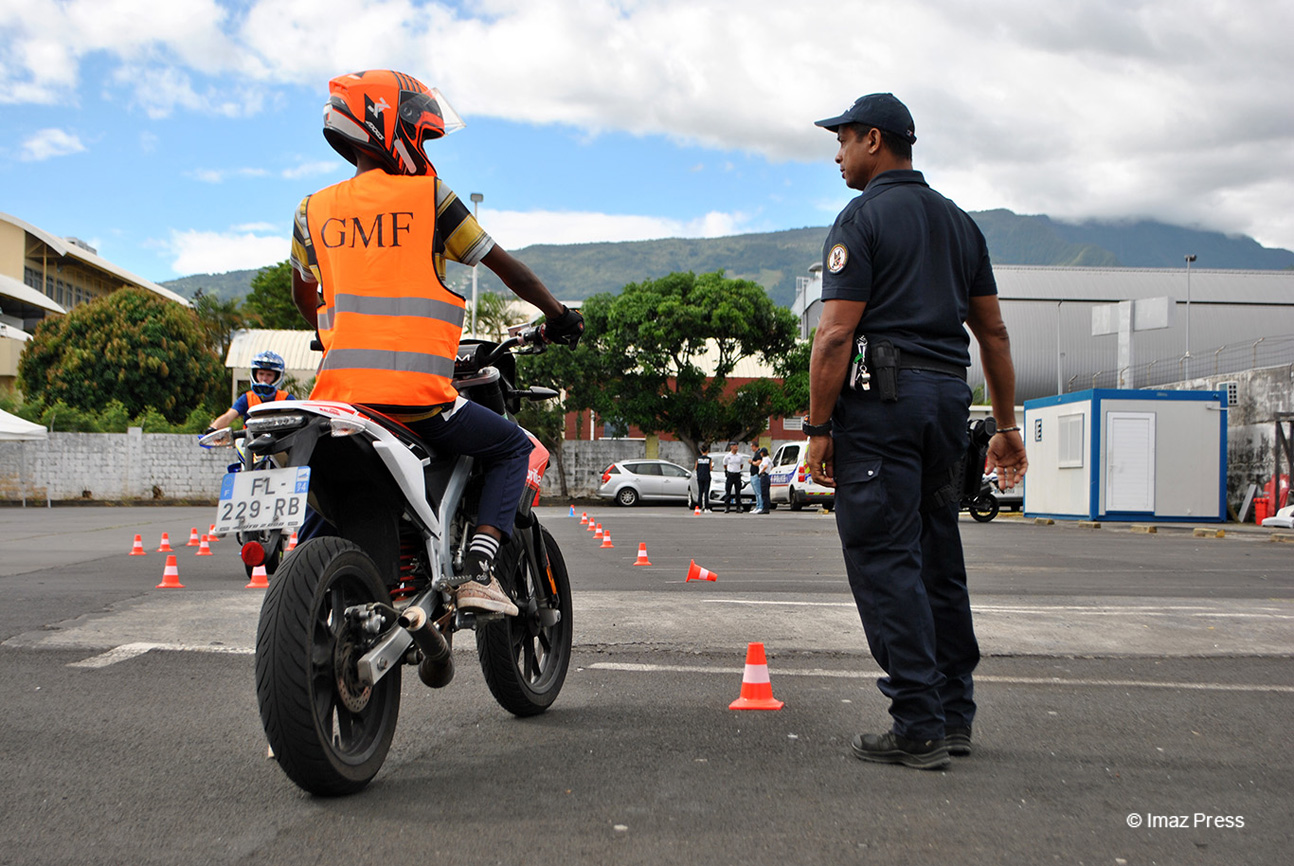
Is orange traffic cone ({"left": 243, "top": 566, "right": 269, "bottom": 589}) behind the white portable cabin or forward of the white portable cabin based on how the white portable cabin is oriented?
forward

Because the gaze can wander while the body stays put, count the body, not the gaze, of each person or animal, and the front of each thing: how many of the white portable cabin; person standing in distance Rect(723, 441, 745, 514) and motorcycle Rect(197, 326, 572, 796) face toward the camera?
2

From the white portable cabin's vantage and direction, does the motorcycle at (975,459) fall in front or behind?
in front

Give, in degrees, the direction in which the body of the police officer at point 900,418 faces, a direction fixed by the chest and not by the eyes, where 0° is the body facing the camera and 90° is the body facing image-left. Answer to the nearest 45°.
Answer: approximately 135°

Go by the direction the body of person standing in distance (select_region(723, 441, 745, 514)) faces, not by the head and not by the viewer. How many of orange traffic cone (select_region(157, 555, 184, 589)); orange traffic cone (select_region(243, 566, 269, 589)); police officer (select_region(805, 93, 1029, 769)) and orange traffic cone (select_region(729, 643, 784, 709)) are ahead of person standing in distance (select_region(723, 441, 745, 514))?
4

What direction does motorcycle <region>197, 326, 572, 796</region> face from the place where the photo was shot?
facing away from the viewer and to the right of the viewer

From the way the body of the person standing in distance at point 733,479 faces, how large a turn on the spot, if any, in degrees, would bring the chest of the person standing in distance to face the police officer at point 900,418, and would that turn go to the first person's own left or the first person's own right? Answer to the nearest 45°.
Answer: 0° — they already face them

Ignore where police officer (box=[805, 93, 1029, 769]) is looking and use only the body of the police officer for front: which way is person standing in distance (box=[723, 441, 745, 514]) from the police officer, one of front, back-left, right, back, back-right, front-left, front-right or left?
front-right

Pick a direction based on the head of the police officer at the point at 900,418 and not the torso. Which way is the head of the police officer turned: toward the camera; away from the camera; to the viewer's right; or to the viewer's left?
to the viewer's left
